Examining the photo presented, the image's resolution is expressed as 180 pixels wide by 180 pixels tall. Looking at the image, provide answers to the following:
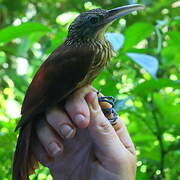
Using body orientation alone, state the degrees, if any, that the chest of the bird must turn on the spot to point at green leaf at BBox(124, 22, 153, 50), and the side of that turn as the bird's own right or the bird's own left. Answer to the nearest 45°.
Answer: approximately 45° to the bird's own left

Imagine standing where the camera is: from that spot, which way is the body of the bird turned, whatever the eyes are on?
to the viewer's right
